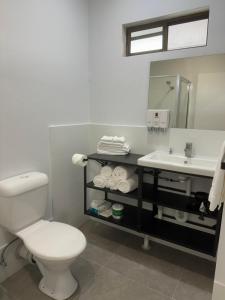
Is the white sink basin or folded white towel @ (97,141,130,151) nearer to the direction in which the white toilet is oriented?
the white sink basin

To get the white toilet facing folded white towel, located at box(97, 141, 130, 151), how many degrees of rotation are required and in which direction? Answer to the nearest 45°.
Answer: approximately 90° to its left

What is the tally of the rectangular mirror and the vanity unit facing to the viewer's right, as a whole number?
0

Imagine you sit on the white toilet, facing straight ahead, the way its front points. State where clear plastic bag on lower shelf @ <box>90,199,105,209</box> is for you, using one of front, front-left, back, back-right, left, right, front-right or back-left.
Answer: left

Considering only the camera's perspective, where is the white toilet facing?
facing the viewer and to the right of the viewer

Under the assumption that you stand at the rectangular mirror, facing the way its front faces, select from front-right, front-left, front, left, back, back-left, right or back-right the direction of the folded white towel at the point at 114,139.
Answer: front-right

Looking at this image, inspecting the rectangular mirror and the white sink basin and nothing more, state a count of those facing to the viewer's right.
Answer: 0

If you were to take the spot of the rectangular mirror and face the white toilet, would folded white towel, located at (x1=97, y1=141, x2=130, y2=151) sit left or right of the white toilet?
right

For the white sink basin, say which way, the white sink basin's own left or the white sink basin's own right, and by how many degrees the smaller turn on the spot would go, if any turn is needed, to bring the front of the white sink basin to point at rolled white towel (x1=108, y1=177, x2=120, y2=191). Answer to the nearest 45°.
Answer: approximately 45° to the white sink basin's own right

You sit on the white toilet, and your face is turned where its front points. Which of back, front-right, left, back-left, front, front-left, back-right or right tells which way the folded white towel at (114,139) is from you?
left

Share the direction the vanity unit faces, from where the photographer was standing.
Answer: facing the viewer and to the left of the viewer
